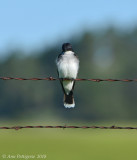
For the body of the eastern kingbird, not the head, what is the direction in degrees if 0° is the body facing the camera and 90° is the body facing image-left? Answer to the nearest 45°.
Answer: approximately 0°
